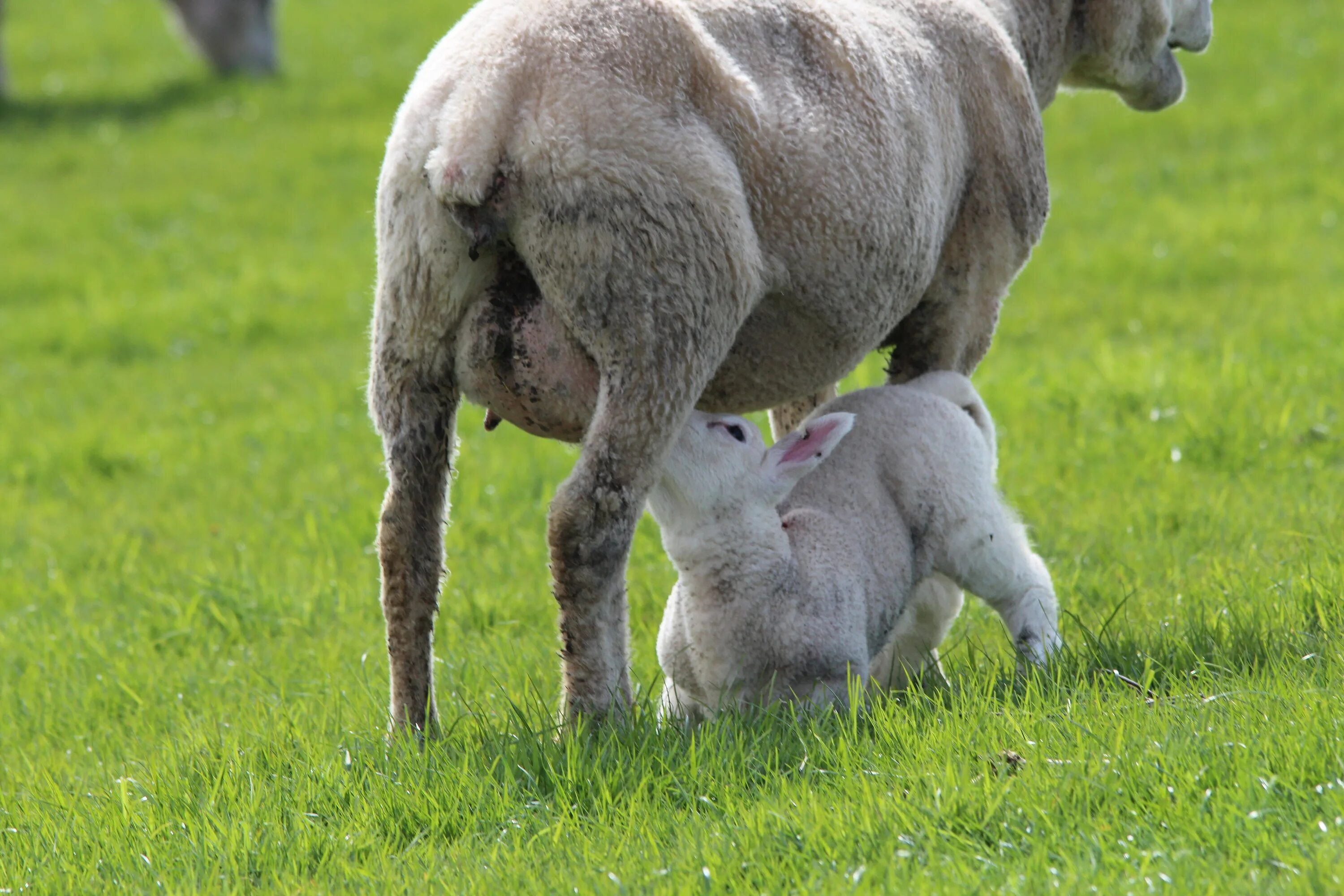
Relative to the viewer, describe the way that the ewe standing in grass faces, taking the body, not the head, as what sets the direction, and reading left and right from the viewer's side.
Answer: facing away from the viewer and to the right of the viewer
